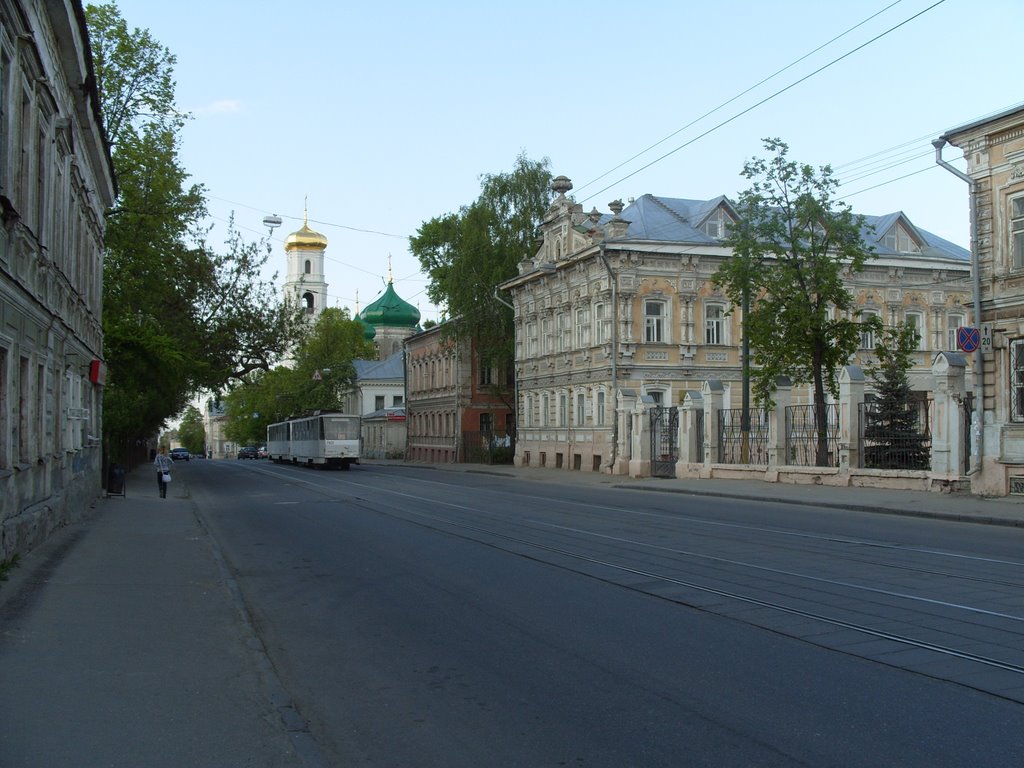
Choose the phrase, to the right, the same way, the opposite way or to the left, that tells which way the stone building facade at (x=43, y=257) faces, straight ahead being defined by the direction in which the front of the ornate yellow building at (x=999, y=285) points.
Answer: the opposite way

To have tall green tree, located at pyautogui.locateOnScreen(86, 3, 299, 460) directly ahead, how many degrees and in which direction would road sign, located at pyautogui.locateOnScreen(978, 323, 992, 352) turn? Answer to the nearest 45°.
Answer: approximately 90° to its right

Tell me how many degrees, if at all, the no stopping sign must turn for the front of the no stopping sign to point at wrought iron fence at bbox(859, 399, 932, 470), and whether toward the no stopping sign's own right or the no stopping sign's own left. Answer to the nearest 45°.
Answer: approximately 135° to the no stopping sign's own right

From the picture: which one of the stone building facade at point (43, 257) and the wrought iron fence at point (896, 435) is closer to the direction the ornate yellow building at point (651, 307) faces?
the stone building facade

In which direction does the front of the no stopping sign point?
toward the camera

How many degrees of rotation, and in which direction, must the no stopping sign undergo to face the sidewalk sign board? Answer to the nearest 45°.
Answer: approximately 90° to its right

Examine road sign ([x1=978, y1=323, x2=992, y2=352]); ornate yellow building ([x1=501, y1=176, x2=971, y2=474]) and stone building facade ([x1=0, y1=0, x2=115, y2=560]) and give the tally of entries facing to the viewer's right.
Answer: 1

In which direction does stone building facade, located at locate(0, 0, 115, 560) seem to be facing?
to the viewer's right

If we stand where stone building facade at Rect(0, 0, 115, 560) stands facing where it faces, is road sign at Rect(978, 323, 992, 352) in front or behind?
in front

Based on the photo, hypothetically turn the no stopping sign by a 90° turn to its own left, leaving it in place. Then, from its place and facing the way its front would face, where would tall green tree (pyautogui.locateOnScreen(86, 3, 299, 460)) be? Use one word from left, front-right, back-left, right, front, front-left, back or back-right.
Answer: back

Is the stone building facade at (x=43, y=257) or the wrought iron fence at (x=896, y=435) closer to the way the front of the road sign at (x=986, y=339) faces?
the stone building facade

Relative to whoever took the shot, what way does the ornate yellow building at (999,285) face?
facing the viewer and to the left of the viewer
